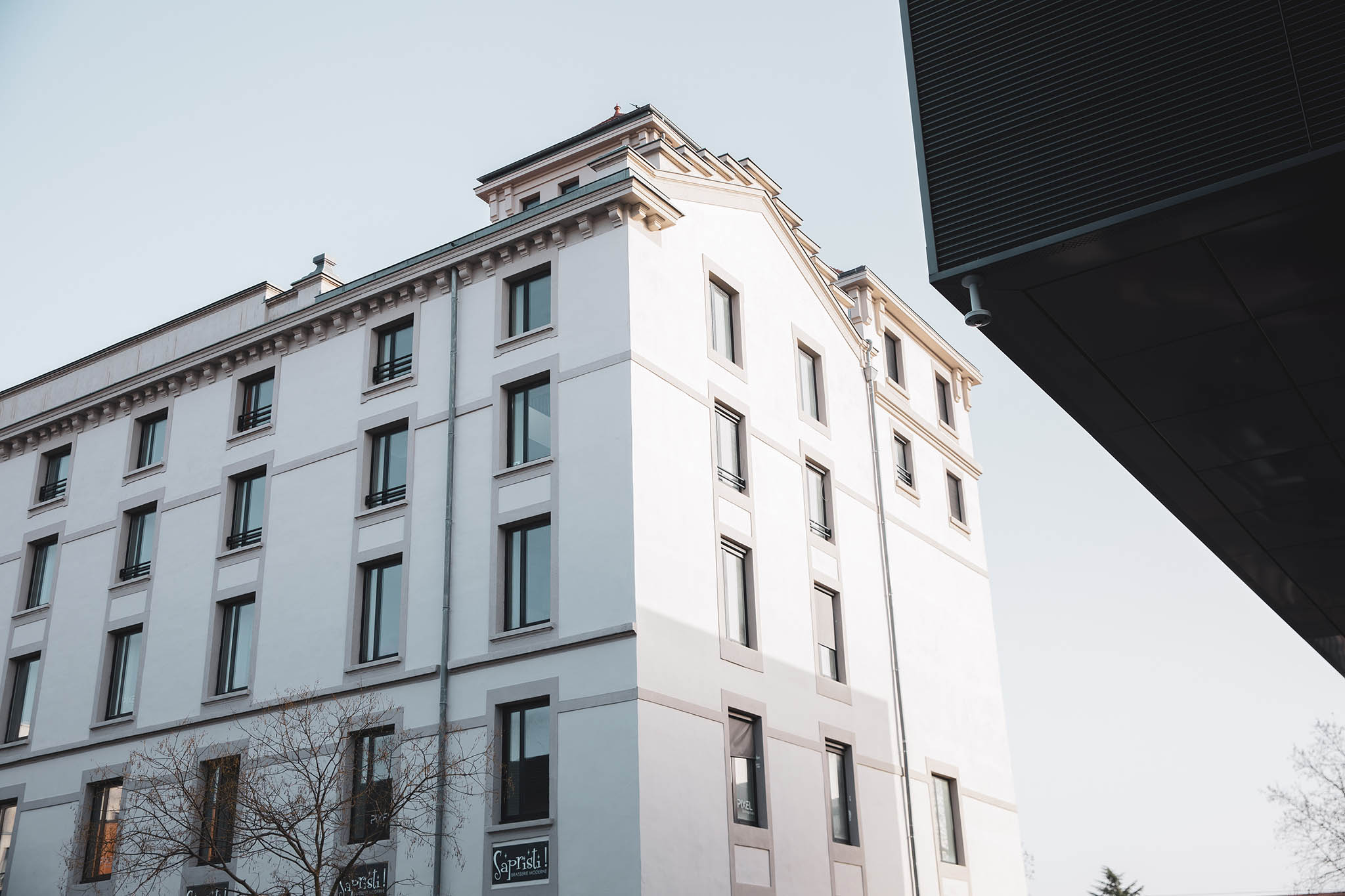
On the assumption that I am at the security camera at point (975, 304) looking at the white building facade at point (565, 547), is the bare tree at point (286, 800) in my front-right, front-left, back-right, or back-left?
front-left

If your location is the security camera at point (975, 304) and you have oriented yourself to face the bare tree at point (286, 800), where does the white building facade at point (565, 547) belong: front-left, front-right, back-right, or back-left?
front-right
